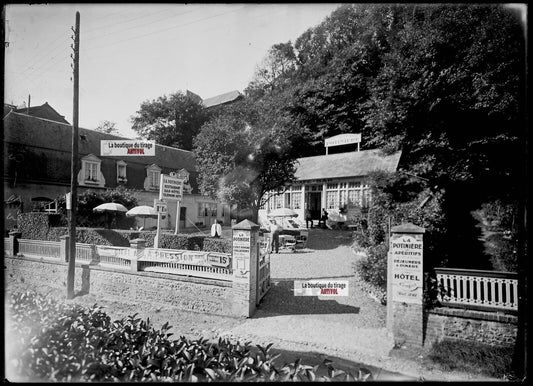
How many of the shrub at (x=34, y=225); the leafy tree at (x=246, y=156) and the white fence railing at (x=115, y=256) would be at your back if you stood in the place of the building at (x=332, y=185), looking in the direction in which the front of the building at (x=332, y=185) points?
0

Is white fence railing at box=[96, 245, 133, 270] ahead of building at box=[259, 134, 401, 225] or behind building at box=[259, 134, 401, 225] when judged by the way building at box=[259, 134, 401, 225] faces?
ahead

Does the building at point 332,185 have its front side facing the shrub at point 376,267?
yes

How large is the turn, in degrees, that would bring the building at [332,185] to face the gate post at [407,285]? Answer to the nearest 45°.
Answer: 0° — it already faces it

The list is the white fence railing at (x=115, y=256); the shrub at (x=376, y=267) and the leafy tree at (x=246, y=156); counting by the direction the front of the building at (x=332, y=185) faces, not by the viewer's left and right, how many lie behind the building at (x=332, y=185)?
0

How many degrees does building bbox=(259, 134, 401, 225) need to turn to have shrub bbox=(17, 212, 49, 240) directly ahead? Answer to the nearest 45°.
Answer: approximately 45° to its right

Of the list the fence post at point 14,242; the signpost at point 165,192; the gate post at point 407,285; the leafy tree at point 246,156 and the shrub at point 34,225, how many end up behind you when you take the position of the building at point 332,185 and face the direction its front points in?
0

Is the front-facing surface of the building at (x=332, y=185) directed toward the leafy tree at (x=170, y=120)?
no

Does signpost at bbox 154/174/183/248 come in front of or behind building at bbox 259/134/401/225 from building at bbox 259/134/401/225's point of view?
in front

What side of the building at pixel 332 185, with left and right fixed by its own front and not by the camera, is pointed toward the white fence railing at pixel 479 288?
front

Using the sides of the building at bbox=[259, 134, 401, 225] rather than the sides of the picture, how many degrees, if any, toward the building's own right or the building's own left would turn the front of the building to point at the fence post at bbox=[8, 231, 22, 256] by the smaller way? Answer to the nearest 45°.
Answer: approximately 45° to the building's own right

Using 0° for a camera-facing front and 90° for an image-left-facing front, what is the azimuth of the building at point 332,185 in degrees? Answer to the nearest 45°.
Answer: approximately 0°

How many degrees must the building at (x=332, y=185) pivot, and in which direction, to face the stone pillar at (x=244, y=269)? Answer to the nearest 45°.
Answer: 0° — it already faces it
